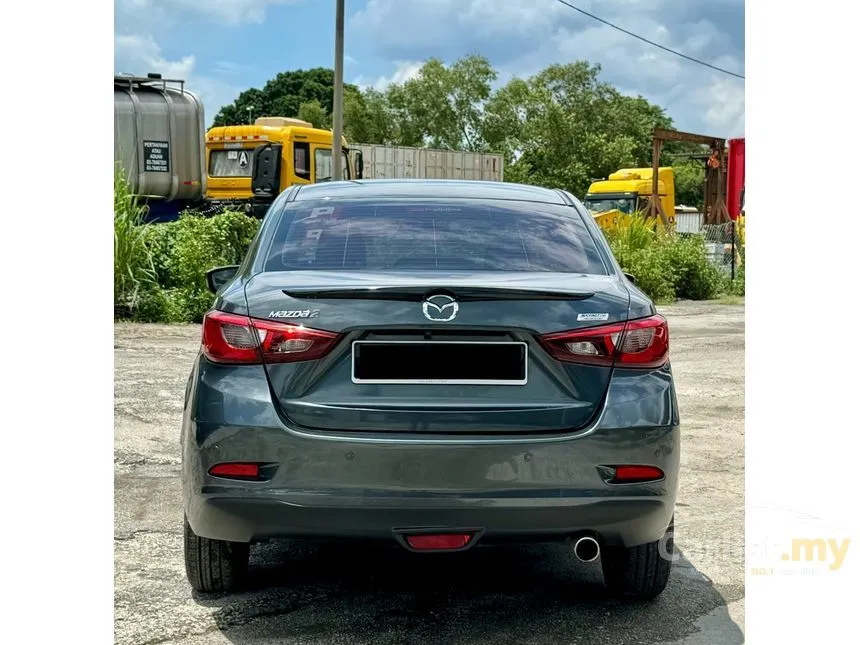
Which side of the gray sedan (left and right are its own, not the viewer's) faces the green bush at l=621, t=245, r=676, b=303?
front

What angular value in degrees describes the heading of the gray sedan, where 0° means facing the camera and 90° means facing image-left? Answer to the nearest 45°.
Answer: approximately 180°

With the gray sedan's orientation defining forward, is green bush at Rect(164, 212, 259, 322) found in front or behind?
in front

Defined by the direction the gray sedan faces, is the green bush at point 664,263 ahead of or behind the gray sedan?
ahead

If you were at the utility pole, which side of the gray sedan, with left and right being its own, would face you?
front

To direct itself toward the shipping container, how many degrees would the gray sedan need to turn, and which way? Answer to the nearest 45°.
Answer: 0° — it already faces it
